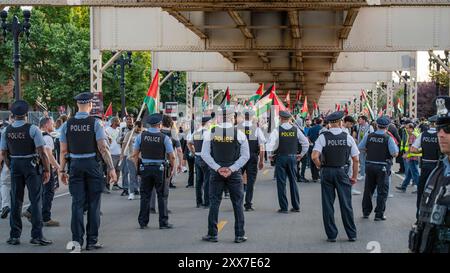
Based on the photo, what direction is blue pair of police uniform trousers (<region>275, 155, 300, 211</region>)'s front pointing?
away from the camera

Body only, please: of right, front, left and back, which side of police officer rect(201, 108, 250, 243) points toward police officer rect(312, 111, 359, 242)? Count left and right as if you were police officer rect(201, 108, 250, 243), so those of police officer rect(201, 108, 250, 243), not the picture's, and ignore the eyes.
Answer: right

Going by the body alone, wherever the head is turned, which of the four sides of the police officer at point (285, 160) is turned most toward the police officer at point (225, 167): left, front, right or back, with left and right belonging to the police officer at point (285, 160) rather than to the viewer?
back

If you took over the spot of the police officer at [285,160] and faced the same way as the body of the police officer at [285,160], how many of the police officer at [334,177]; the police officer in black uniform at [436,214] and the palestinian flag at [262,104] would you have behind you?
2

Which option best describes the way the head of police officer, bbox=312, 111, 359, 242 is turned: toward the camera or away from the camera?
away from the camera

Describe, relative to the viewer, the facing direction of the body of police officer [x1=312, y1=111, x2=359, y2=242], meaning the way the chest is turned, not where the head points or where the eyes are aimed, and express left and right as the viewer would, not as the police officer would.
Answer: facing away from the viewer

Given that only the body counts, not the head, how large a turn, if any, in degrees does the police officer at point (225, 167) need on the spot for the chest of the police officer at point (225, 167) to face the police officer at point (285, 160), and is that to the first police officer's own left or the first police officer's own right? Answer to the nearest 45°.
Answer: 0° — they already face them

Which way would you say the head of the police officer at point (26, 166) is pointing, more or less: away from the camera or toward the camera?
away from the camera

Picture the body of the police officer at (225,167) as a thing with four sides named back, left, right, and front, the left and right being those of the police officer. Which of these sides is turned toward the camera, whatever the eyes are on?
back

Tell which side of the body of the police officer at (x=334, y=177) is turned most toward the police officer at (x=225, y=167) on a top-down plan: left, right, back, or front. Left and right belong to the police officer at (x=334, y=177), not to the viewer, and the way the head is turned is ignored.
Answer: left

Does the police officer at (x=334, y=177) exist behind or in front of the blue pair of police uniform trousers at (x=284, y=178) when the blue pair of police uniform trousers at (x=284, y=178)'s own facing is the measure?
behind

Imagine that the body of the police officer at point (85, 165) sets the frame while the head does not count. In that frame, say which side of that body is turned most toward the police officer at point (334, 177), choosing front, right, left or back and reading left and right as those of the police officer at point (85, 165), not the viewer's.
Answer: right
